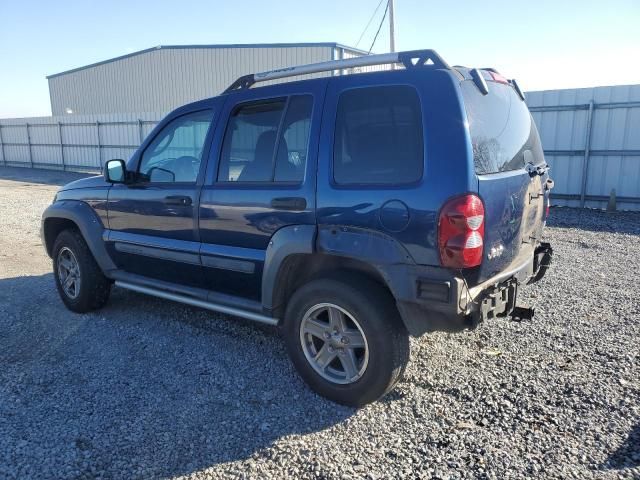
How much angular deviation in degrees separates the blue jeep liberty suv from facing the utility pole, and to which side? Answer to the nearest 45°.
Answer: approximately 45° to its right

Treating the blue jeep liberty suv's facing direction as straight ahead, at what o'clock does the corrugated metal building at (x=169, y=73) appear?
The corrugated metal building is roughly at 1 o'clock from the blue jeep liberty suv.

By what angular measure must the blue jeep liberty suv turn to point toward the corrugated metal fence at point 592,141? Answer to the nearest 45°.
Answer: approximately 90° to its right

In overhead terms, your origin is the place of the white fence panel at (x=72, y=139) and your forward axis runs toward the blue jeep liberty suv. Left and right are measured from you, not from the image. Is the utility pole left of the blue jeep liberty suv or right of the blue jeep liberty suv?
left

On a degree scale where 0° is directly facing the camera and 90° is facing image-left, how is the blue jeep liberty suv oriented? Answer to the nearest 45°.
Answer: approximately 135°

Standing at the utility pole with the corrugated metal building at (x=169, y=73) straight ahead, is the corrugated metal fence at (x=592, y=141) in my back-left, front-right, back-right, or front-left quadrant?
back-left
